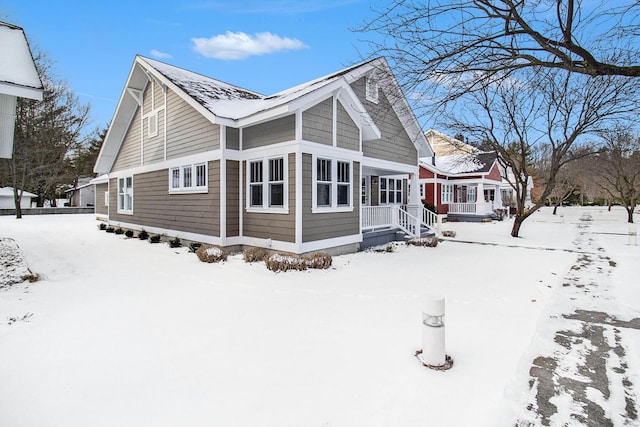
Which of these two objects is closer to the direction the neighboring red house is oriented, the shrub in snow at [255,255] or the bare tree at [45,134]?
the shrub in snow

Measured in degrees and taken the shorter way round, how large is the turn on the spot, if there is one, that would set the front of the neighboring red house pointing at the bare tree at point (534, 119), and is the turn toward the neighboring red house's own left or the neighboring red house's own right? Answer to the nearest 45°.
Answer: approximately 45° to the neighboring red house's own right

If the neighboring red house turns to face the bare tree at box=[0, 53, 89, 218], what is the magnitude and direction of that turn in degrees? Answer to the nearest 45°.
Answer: approximately 135° to its right

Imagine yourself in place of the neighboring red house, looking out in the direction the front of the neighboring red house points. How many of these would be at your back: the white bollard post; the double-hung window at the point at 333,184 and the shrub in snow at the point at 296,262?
0

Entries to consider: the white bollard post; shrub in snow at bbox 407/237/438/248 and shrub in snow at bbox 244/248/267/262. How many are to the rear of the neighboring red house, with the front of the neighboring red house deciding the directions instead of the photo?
0

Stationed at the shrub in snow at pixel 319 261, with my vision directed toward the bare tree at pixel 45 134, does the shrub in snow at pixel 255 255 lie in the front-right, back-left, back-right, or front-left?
front-left

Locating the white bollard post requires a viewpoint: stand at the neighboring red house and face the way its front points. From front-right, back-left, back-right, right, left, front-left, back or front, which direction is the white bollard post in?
front-right

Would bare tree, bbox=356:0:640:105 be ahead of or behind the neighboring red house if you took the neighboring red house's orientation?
ahead

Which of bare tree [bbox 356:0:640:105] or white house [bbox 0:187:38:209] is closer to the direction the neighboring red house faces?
the bare tree

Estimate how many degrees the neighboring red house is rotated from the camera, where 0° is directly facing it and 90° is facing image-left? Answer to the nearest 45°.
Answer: approximately 315°

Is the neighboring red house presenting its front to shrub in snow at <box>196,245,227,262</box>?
no

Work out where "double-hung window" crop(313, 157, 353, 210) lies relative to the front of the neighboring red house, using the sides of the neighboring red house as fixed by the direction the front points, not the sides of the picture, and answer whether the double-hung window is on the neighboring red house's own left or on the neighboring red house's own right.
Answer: on the neighboring red house's own right

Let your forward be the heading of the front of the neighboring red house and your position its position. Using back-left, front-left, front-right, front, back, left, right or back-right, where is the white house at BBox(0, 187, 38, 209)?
back-right

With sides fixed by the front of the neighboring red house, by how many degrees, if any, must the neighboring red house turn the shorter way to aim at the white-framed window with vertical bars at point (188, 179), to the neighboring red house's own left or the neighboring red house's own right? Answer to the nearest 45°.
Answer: approximately 90° to the neighboring red house's own right

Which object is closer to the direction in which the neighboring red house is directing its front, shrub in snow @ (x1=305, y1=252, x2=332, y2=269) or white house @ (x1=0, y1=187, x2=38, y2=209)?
the shrub in snow
